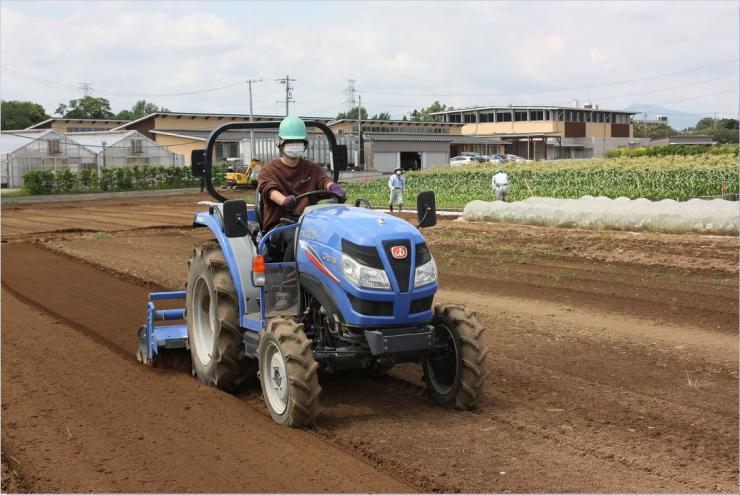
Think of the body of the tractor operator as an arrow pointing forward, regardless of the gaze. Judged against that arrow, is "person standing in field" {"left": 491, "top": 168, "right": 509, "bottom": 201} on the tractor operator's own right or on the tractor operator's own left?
on the tractor operator's own left

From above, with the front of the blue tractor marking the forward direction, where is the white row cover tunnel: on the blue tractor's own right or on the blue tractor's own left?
on the blue tractor's own left

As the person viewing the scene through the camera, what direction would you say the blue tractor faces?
facing the viewer and to the right of the viewer

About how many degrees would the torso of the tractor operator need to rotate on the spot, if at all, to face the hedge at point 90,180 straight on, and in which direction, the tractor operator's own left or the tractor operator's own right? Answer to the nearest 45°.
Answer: approximately 135° to the tractor operator's own left
